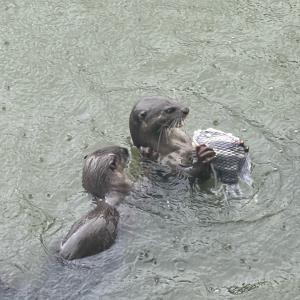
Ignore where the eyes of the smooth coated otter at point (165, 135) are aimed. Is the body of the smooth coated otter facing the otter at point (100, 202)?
no
